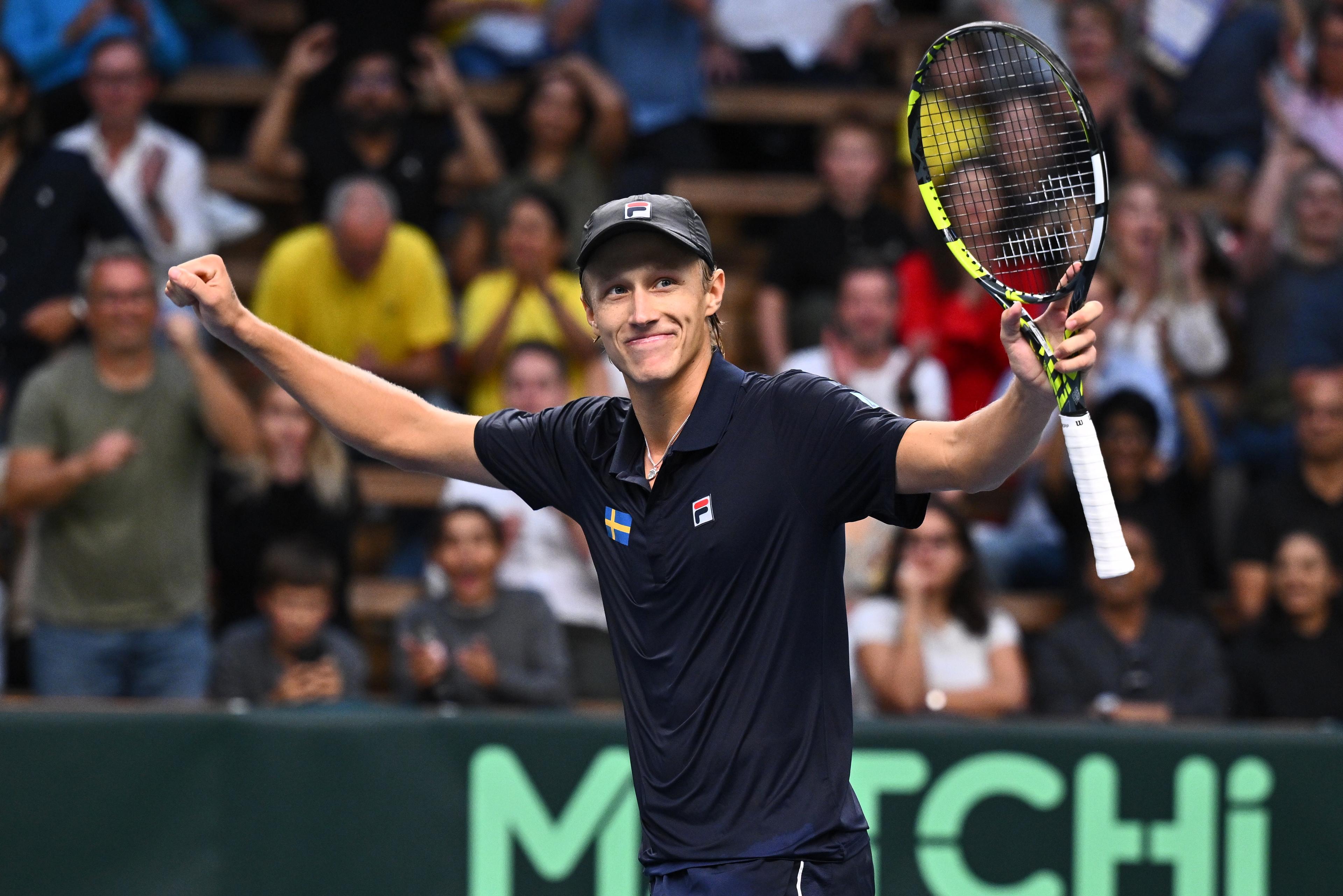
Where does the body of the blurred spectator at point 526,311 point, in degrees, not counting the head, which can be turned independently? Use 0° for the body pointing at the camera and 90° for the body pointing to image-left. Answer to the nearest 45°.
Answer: approximately 0°

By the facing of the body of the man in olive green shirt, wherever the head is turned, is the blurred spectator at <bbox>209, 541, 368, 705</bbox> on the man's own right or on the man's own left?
on the man's own left

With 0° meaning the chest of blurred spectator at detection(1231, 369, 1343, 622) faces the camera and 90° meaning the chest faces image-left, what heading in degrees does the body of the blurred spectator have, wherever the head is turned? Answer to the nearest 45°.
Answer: approximately 0°

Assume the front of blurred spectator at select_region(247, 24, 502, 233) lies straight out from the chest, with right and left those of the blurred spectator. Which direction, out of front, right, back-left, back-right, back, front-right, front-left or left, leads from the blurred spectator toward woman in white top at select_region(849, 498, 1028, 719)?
front-left

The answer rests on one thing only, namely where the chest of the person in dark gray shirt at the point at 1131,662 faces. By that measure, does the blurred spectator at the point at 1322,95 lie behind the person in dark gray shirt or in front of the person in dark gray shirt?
behind

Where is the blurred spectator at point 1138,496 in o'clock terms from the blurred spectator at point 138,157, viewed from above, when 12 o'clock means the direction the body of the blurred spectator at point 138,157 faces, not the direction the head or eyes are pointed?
the blurred spectator at point 1138,496 is roughly at 10 o'clock from the blurred spectator at point 138,157.

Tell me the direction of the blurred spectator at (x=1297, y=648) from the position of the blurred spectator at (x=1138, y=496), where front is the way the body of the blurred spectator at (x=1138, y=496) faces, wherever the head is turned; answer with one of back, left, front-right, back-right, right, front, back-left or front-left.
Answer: front-left
